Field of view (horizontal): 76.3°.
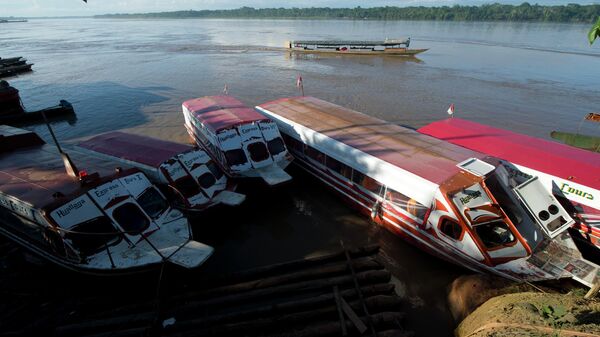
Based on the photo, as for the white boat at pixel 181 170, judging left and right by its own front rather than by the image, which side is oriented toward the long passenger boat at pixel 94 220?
right

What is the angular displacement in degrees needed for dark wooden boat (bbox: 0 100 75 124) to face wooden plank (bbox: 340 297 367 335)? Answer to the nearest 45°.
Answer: approximately 90° to its right

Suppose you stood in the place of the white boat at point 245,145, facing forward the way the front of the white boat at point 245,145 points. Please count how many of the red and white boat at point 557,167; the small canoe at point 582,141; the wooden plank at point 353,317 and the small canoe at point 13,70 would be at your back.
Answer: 1

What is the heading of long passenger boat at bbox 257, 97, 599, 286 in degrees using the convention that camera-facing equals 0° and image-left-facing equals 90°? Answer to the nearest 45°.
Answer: approximately 315°

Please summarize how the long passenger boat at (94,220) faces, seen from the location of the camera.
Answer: facing the viewer and to the right of the viewer

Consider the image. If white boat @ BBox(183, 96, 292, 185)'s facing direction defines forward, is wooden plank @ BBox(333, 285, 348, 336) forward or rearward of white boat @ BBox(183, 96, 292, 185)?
forward

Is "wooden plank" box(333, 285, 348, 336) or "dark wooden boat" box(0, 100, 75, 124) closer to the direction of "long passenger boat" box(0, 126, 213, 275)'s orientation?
the wooden plank

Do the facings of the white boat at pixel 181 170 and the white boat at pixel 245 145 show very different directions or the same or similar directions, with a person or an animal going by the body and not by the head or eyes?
same or similar directions

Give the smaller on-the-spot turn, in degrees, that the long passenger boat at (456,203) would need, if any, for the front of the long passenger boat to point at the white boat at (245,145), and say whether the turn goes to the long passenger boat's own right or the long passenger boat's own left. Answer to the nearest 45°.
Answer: approximately 135° to the long passenger boat's own right

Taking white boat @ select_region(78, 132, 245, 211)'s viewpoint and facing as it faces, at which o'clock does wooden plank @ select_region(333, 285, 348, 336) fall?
The wooden plank is roughly at 1 o'clock from the white boat.

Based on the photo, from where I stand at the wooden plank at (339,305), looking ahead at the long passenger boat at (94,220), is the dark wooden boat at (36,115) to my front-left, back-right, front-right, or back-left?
front-right

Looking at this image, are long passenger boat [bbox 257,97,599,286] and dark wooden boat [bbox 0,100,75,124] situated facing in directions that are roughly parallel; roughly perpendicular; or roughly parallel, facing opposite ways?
roughly perpendicular
